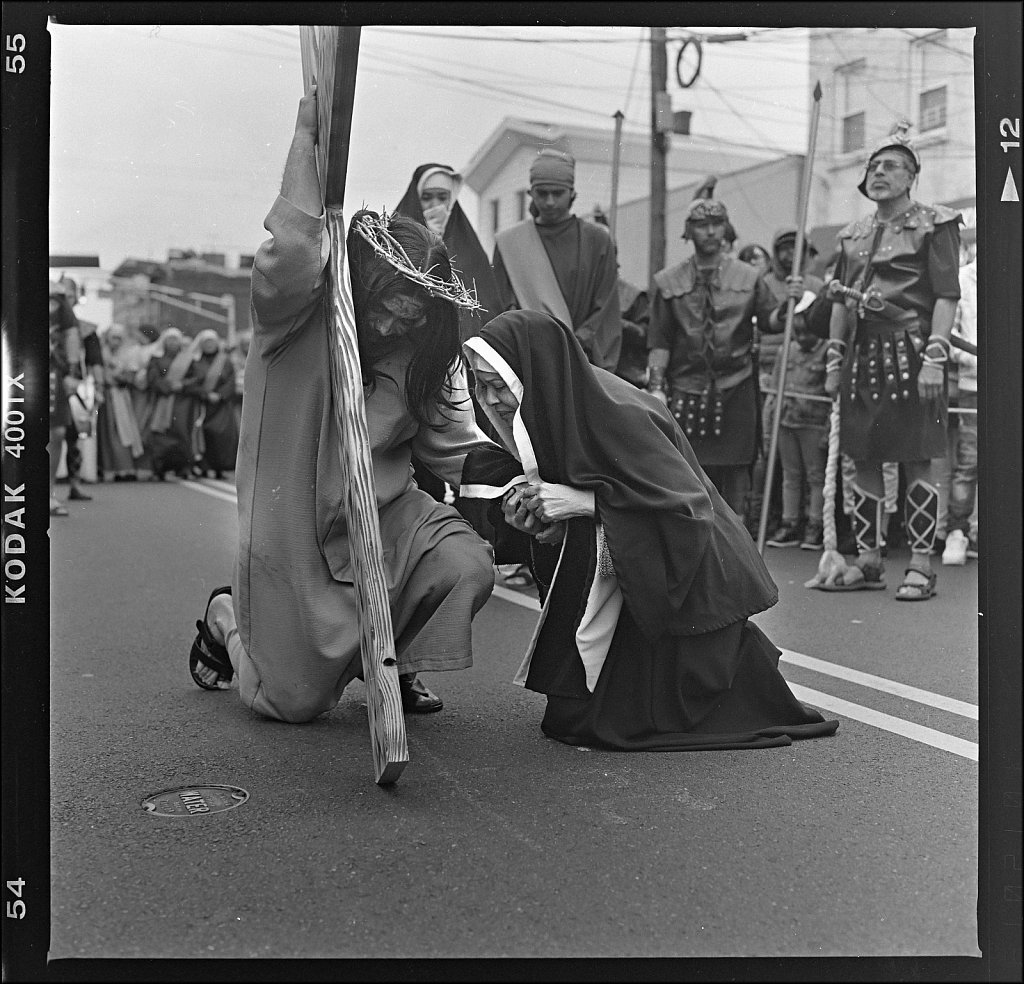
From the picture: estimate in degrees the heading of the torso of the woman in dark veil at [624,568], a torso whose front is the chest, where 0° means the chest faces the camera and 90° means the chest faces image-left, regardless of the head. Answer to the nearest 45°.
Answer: approximately 90°

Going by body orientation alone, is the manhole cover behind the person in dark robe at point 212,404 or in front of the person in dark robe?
in front

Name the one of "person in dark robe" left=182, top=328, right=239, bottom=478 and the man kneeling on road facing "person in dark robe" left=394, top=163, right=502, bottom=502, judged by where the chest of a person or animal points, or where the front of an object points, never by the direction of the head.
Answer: "person in dark robe" left=182, top=328, right=239, bottom=478

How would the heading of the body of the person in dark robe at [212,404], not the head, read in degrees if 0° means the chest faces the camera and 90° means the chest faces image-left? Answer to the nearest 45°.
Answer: approximately 0°

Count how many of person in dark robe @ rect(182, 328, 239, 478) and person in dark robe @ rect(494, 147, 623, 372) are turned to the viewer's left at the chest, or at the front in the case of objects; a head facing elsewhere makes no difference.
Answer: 0

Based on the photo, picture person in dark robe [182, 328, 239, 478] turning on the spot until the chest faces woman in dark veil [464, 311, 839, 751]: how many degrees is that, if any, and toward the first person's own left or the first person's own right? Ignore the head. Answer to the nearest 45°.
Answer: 0° — they already face them

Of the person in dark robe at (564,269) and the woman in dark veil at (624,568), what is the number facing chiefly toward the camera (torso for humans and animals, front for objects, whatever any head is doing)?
1

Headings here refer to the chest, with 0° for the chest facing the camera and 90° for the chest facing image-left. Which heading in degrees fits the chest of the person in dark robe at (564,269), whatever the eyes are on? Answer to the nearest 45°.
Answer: approximately 0°
